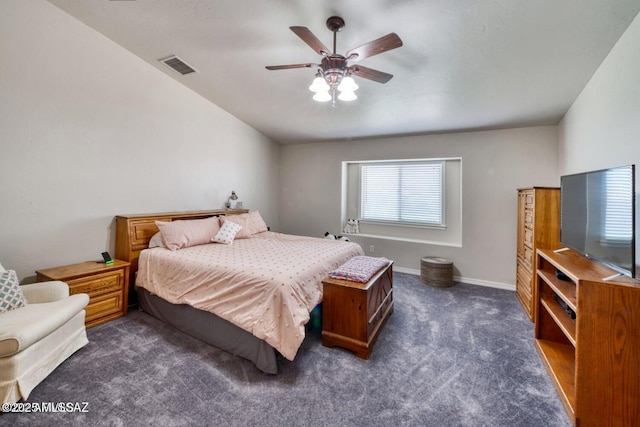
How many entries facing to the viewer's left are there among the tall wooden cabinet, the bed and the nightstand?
1

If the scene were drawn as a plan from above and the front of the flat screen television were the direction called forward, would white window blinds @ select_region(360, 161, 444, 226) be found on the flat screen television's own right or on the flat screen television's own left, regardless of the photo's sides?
on the flat screen television's own right

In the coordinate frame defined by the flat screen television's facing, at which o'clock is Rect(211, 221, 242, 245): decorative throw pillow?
The decorative throw pillow is roughly at 1 o'clock from the flat screen television.

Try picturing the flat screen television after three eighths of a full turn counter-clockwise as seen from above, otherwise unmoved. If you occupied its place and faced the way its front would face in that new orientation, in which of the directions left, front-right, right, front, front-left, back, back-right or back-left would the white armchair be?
back-right

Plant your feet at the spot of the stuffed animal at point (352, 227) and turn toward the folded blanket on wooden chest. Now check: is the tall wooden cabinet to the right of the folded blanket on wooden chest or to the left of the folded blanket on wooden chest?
left

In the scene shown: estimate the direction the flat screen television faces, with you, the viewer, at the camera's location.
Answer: facing the viewer and to the left of the viewer

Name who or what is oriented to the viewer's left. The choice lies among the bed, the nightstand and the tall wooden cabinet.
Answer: the tall wooden cabinet

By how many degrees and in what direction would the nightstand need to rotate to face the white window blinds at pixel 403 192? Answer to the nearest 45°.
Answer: approximately 45° to its left

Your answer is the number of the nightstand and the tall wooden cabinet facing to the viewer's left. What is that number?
1

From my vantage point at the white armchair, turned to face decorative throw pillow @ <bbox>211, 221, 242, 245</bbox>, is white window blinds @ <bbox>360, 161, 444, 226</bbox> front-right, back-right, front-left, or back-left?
front-right

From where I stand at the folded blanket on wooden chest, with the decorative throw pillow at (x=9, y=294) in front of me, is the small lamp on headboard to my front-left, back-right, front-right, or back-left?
front-right

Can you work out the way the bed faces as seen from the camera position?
facing the viewer and to the right of the viewer

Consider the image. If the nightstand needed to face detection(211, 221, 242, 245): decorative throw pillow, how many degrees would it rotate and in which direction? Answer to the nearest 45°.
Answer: approximately 45° to its left

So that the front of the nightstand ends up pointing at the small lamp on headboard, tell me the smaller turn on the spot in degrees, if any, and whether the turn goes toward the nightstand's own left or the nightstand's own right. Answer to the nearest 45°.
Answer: approximately 90° to the nightstand's own left

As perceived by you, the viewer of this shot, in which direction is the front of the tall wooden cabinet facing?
facing to the left of the viewer

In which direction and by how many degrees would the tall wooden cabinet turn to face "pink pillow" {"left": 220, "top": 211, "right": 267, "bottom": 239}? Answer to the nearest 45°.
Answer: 0° — it already faces it
